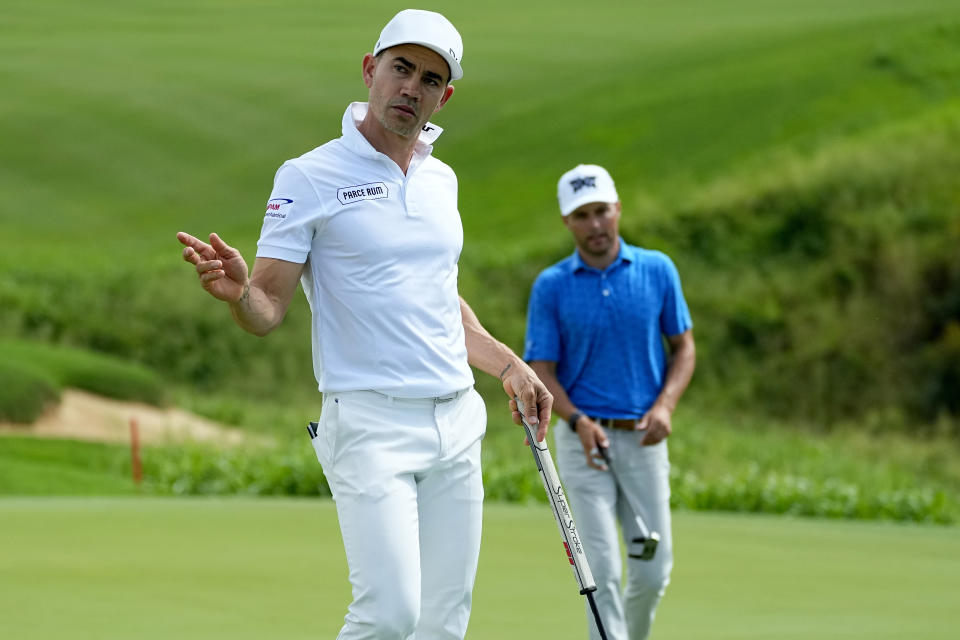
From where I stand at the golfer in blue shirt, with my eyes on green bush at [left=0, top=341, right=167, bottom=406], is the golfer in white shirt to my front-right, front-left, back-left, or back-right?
back-left

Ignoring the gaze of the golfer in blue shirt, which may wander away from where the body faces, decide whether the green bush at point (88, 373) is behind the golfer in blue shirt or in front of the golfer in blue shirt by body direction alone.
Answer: behind

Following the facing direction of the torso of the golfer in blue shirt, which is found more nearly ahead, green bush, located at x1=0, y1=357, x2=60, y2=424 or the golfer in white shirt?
the golfer in white shirt

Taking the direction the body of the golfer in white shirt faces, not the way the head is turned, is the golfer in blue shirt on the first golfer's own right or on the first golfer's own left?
on the first golfer's own left
